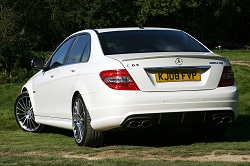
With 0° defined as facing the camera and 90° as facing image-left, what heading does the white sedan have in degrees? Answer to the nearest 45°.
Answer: approximately 135°
